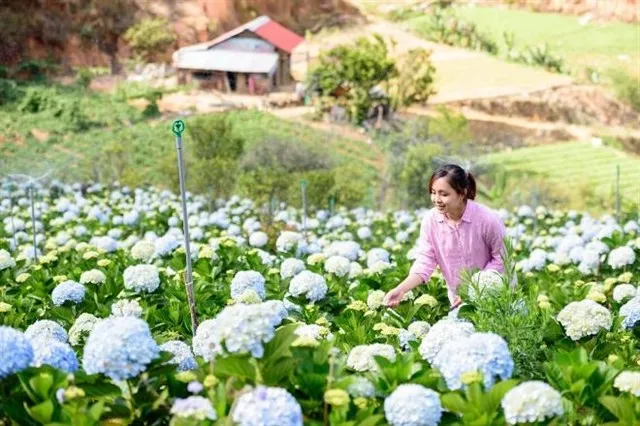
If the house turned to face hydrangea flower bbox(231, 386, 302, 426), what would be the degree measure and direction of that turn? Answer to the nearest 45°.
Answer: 0° — it already faces it

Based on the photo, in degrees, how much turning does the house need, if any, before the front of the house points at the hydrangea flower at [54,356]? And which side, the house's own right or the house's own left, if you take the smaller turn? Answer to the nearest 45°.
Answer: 0° — it already faces it

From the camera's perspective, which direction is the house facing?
toward the camera

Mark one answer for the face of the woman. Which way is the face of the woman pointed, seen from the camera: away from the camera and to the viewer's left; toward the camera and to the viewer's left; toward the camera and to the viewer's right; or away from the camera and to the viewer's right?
toward the camera and to the viewer's left

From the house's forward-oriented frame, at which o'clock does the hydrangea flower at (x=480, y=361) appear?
The hydrangea flower is roughly at 12 o'clock from the house.

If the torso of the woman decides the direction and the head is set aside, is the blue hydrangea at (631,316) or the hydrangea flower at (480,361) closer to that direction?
the hydrangea flower

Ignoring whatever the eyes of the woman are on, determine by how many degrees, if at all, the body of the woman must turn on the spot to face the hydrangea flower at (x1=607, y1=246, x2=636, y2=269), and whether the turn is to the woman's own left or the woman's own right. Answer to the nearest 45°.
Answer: approximately 180°

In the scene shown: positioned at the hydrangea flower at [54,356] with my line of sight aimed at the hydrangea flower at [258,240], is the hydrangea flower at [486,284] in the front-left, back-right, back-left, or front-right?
front-right

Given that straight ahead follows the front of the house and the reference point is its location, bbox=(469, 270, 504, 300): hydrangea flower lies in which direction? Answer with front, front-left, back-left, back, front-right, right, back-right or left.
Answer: front

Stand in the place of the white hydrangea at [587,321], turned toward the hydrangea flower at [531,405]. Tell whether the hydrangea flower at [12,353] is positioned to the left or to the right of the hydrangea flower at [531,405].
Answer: right

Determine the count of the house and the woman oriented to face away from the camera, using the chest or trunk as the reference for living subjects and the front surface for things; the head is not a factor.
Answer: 0

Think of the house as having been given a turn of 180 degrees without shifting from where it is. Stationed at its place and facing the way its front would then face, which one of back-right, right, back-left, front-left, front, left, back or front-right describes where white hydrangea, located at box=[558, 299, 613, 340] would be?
back

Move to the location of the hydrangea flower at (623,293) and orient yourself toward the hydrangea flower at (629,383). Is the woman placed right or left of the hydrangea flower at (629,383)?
right

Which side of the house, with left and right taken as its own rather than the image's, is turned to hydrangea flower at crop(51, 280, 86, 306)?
front

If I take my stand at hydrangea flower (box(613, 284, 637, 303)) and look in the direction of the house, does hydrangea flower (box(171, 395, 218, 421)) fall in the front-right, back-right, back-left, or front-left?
back-left

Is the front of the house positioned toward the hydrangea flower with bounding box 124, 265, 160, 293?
yes

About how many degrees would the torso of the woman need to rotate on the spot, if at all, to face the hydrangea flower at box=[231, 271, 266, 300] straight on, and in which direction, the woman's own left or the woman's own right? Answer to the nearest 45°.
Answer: approximately 45° to the woman's own right

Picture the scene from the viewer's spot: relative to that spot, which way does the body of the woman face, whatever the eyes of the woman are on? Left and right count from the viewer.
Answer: facing the viewer and to the left of the viewer

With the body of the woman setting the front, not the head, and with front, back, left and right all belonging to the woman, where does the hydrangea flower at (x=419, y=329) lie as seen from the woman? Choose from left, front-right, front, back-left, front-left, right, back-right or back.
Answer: front-left
